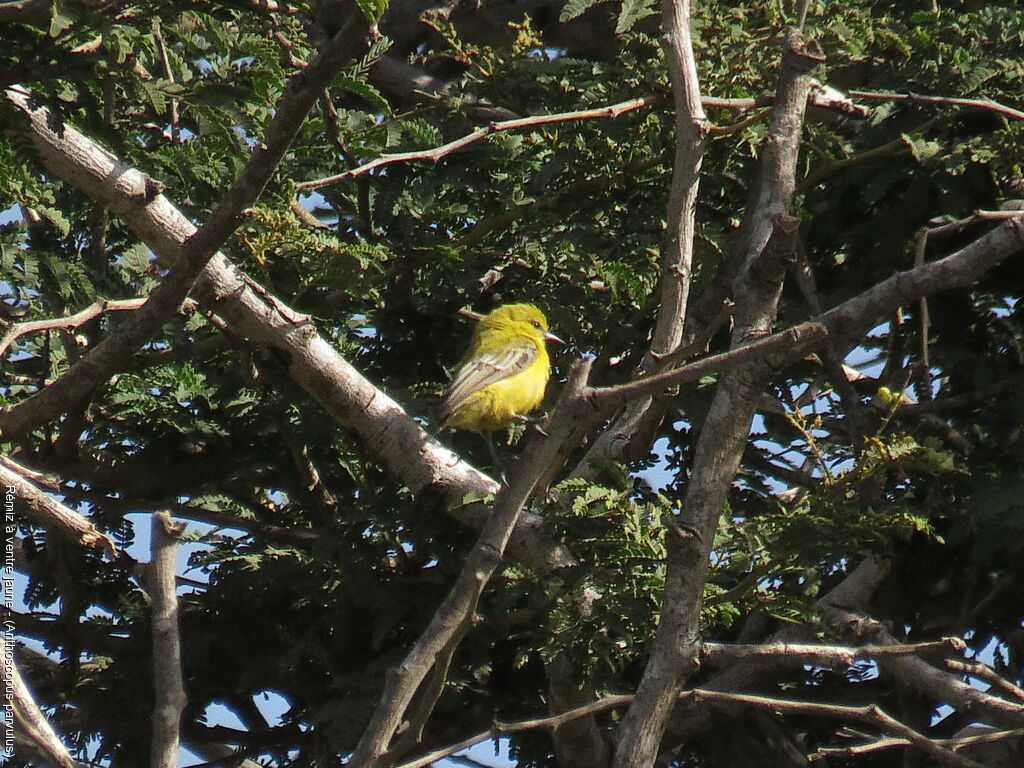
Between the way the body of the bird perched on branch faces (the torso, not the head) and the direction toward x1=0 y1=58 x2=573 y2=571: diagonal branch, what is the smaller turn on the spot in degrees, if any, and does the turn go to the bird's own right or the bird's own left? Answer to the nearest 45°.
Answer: approximately 135° to the bird's own right

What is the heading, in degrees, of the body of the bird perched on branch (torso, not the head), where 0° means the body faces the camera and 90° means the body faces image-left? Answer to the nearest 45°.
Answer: approximately 270°
